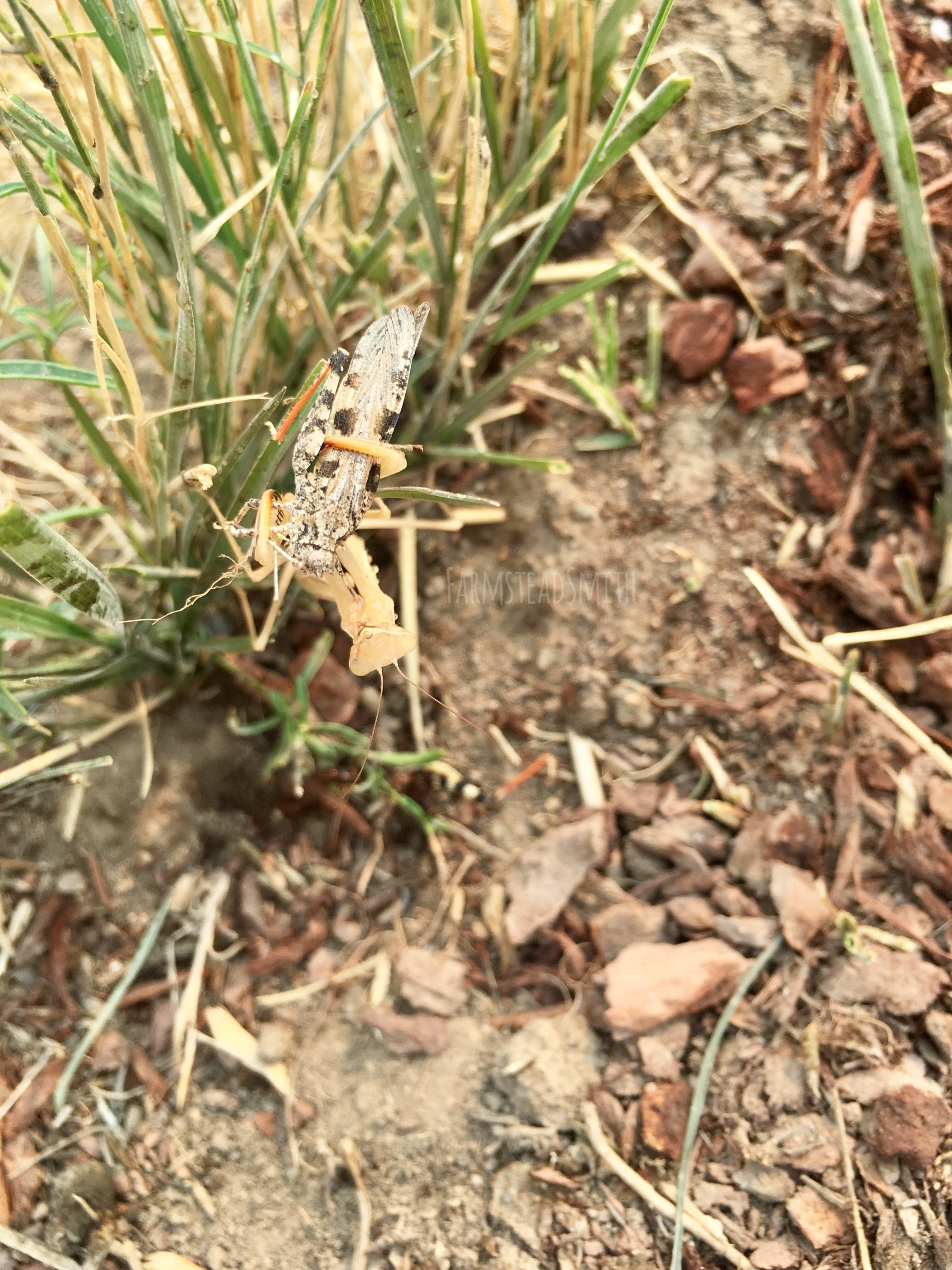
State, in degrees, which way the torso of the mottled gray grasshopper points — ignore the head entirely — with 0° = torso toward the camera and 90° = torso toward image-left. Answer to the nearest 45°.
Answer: approximately 0°
